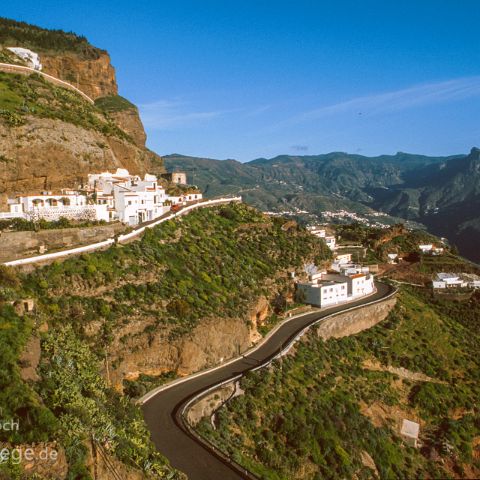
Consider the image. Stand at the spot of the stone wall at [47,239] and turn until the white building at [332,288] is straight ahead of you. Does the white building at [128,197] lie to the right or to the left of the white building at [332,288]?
left

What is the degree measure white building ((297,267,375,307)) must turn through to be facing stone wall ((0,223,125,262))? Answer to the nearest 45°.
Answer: approximately 90° to its right

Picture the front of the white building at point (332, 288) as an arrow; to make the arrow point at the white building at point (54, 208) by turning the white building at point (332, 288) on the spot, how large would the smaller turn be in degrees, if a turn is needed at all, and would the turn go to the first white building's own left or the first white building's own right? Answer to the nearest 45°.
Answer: approximately 90° to the first white building's own right

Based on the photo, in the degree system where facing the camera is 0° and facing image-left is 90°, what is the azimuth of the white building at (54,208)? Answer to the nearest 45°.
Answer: approximately 0°

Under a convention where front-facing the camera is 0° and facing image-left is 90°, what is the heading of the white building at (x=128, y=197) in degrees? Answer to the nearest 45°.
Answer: approximately 315°
